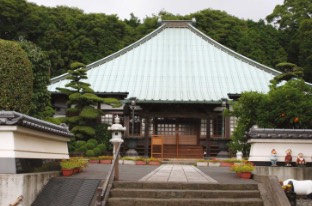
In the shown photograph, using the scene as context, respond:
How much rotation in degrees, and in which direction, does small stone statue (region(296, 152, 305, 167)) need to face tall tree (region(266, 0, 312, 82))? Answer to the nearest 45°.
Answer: approximately 180°

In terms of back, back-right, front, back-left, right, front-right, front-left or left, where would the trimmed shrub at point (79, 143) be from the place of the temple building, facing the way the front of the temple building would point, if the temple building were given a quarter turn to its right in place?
front-left

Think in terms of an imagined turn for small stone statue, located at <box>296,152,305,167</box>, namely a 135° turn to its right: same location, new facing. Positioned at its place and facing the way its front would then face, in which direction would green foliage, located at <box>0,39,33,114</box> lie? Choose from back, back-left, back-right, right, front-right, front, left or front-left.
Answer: front-left

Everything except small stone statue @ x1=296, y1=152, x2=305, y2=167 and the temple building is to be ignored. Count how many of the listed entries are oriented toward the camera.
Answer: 2

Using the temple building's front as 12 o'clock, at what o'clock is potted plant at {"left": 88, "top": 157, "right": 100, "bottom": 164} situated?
The potted plant is roughly at 1 o'clock from the temple building.

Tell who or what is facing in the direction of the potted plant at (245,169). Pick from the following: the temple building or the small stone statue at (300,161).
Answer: the temple building

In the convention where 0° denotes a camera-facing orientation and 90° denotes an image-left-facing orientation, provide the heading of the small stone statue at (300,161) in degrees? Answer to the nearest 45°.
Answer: approximately 0°

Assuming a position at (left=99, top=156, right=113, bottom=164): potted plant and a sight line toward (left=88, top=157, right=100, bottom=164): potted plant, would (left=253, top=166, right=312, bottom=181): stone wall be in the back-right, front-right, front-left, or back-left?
back-left

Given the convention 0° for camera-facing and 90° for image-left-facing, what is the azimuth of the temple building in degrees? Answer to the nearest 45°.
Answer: approximately 0°

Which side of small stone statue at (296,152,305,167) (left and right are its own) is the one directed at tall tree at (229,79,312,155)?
back

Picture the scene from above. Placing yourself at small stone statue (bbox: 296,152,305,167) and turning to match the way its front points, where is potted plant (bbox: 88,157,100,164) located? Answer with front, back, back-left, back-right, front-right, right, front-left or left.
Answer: back-right
